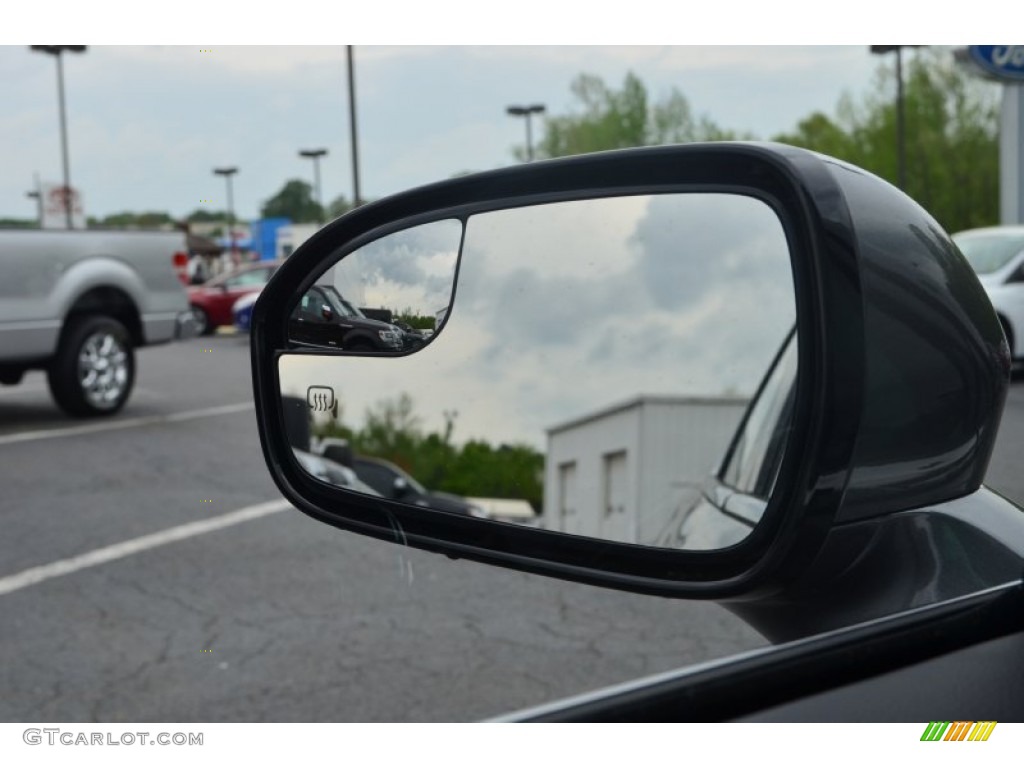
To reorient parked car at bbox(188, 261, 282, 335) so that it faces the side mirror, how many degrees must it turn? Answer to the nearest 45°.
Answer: approximately 45° to its left

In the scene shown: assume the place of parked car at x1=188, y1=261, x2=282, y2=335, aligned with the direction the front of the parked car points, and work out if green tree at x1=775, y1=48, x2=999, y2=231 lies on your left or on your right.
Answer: on your right

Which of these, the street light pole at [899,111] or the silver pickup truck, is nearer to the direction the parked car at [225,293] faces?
the silver pickup truck

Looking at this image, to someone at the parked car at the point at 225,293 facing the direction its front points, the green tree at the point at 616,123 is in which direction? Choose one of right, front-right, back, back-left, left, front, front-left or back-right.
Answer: front-left

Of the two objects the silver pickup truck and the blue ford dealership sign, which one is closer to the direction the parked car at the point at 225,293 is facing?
the silver pickup truck
